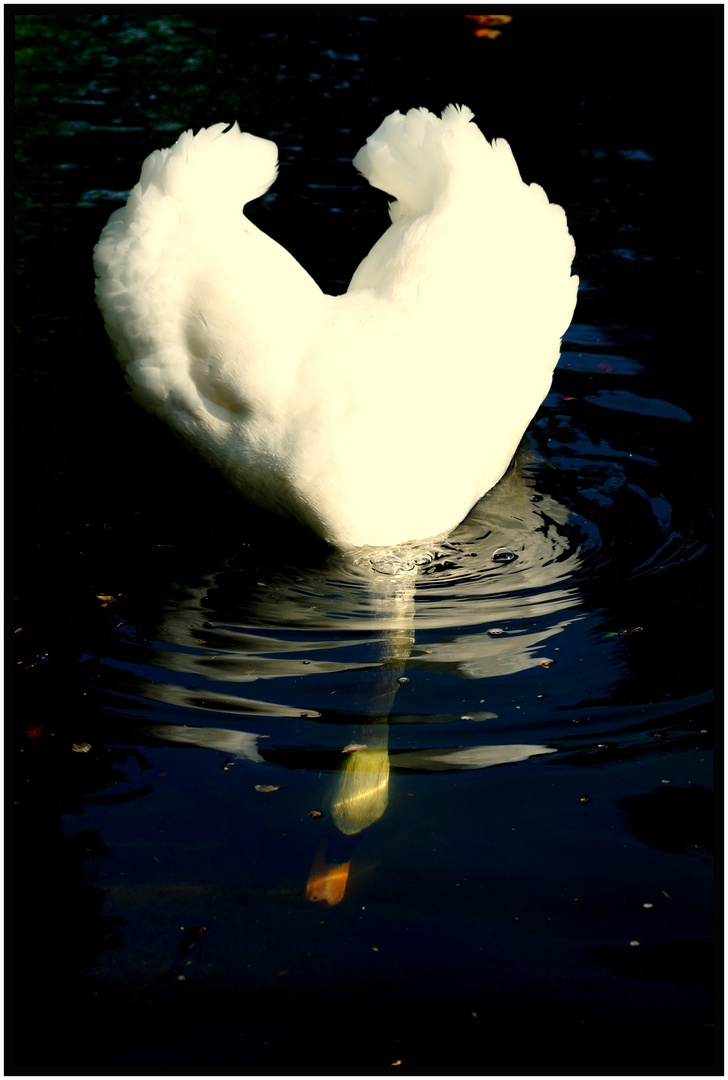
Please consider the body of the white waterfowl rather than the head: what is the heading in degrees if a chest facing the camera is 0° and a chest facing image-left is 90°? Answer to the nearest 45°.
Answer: approximately 0°
